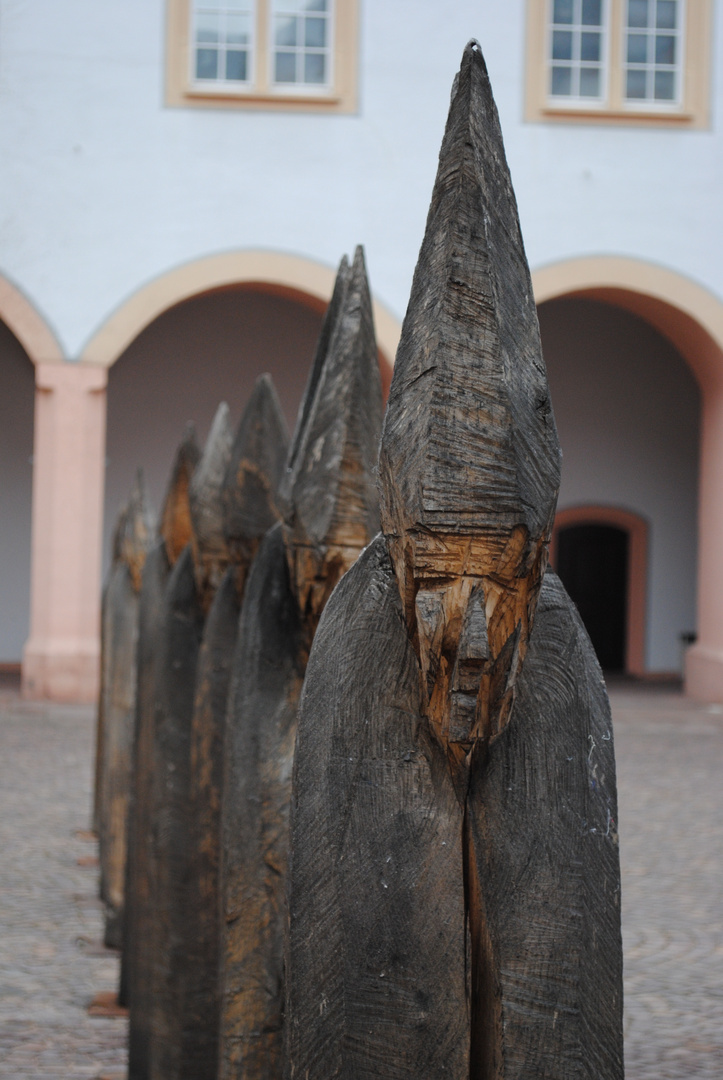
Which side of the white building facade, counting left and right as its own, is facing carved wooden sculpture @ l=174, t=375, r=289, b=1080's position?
front

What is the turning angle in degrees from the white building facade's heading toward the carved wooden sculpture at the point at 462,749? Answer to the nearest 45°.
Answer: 0° — it already faces it

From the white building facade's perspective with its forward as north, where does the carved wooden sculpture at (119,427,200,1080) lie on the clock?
The carved wooden sculpture is roughly at 12 o'clock from the white building facade.

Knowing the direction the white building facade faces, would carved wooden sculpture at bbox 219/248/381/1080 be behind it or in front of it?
in front

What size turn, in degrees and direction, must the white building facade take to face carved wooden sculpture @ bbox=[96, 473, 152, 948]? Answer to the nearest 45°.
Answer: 0° — it already faces it

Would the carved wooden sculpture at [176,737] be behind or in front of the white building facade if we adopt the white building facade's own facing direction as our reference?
in front

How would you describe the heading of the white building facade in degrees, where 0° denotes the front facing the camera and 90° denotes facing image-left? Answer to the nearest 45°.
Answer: approximately 0°

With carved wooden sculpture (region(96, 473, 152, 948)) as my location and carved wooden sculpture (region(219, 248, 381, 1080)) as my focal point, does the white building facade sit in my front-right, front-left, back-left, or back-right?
back-left
